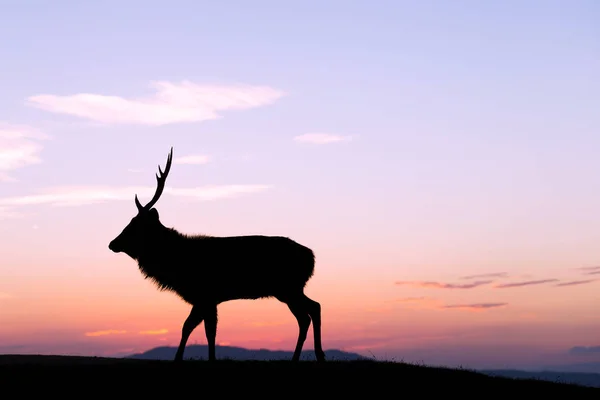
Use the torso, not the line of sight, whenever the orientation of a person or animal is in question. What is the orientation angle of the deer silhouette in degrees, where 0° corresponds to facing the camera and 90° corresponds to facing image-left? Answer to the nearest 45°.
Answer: approximately 90°
